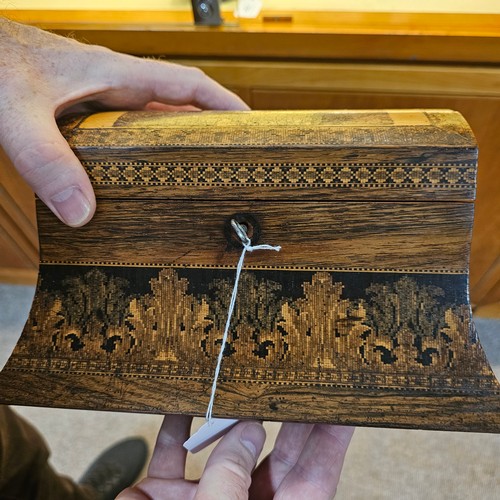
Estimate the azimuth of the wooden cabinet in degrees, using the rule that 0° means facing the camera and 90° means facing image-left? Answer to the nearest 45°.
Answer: approximately 0°

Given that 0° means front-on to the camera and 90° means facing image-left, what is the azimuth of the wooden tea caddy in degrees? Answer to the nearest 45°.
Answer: approximately 0°

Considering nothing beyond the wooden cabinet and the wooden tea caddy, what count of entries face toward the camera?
2
